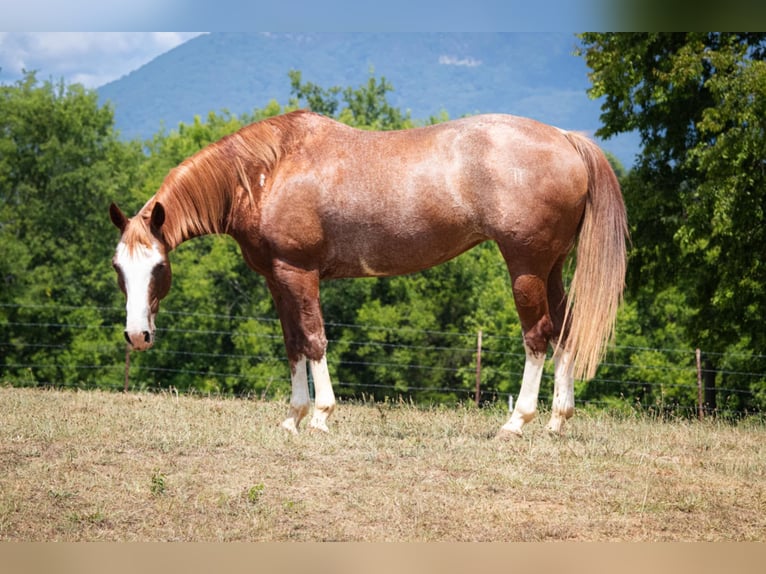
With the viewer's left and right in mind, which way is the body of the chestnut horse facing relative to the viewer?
facing to the left of the viewer

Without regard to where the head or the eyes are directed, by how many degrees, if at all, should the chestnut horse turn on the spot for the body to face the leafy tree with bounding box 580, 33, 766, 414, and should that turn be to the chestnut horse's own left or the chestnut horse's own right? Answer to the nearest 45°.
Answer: approximately 135° to the chestnut horse's own right

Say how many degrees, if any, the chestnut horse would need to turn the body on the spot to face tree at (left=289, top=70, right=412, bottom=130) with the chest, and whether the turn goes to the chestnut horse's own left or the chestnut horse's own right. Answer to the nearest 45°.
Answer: approximately 90° to the chestnut horse's own right

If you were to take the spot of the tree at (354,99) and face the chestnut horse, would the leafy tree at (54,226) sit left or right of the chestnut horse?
right

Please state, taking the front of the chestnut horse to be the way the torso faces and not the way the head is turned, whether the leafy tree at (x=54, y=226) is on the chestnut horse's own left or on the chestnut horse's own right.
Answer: on the chestnut horse's own right

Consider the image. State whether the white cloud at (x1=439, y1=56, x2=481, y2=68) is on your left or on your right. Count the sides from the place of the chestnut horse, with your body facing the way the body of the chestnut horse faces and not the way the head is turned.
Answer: on your right

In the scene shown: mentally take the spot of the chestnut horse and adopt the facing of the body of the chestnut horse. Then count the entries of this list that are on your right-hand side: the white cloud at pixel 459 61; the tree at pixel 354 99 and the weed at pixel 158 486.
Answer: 2

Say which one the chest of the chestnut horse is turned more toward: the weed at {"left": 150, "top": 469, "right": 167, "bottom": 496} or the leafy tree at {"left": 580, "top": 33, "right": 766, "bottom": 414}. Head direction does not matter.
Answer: the weed

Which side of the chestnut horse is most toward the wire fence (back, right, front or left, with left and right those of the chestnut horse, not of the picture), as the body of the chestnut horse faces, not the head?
right
